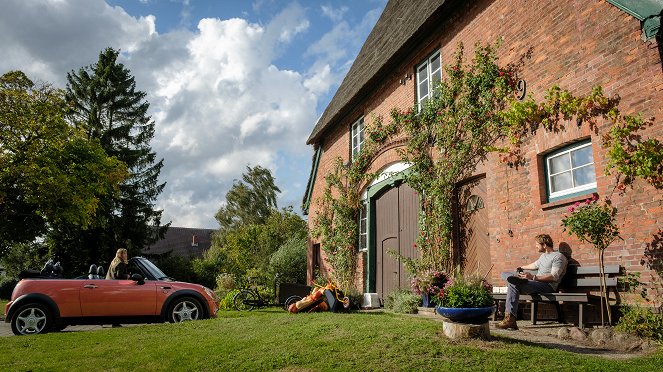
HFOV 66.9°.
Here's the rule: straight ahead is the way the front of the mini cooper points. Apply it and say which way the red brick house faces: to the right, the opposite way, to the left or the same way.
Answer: the opposite way

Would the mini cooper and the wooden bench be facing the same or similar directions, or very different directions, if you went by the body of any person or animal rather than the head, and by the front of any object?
very different directions

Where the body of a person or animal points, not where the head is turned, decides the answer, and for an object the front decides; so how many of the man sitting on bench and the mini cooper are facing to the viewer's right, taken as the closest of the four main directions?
1

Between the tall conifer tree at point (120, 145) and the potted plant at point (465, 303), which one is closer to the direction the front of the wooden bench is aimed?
the potted plant

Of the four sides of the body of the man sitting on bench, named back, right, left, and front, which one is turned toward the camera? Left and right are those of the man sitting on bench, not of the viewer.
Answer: left

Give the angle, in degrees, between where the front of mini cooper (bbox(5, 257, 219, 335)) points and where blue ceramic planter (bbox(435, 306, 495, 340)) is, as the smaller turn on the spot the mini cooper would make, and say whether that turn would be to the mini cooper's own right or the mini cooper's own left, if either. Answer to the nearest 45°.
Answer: approximately 45° to the mini cooper's own right

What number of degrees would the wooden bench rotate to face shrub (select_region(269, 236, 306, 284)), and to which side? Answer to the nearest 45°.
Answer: approximately 90° to its right

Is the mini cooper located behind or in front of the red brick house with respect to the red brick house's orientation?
in front

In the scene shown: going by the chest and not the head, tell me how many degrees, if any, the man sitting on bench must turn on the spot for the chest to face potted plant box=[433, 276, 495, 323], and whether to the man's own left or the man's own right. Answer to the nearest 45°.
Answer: approximately 45° to the man's own left

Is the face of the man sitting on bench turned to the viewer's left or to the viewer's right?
to the viewer's left

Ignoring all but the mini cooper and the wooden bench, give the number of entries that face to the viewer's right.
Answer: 1

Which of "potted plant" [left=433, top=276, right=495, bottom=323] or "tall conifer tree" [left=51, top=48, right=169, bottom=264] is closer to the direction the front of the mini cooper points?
the potted plant

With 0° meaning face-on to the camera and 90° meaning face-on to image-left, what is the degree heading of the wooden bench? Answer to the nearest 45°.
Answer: approximately 45°

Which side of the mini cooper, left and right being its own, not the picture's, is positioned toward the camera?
right

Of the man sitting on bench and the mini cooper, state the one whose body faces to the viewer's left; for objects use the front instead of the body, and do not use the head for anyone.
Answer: the man sitting on bench
